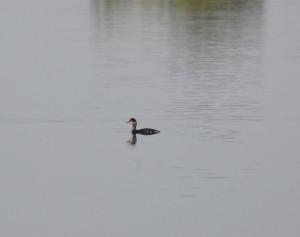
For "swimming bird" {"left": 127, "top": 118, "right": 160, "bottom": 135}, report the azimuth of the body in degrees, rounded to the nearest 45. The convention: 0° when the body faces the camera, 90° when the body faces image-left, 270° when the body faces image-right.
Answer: approximately 90°
